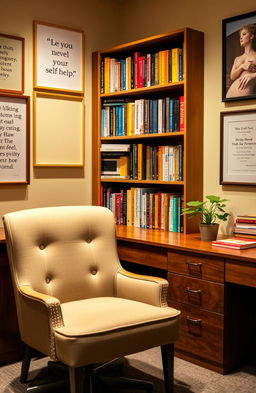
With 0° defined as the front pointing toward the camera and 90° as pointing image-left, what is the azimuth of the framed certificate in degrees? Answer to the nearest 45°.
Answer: approximately 45°

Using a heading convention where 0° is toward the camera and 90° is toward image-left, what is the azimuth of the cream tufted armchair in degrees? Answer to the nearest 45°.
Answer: approximately 315°

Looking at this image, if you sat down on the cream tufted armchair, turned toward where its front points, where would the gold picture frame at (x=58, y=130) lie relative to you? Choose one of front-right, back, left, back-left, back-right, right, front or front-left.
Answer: back-left

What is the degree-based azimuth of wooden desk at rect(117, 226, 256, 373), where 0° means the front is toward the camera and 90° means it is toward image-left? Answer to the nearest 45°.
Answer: approximately 45°

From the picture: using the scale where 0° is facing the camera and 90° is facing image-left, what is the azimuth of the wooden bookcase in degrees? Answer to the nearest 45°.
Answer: approximately 45°

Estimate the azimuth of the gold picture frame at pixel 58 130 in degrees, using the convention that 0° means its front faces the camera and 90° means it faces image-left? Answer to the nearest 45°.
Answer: approximately 315°
